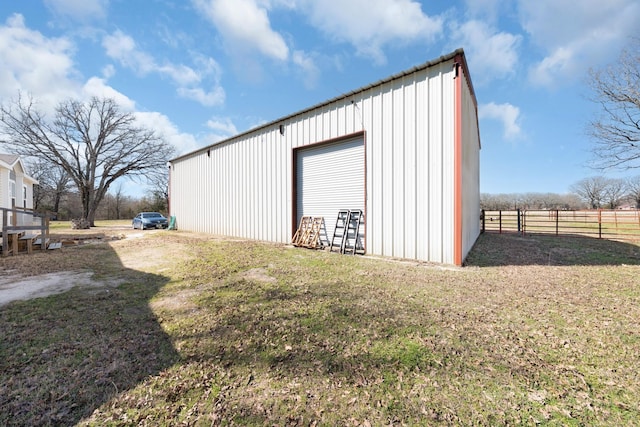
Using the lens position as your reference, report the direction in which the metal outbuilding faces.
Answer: facing the viewer and to the left of the viewer

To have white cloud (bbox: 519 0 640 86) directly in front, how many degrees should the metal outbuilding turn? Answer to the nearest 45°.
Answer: approximately 135° to its left

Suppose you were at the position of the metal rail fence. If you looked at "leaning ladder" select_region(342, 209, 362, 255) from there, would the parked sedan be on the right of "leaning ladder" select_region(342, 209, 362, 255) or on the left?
right

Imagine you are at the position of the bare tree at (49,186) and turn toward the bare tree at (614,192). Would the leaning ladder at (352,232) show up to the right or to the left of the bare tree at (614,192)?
right

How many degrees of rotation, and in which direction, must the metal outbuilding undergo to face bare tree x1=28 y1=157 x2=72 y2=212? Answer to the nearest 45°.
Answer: approximately 90° to its right

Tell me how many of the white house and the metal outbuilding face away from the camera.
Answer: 0

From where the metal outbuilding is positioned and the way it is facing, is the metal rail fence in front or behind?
behind

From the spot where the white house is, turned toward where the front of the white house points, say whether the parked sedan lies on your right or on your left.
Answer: on your left

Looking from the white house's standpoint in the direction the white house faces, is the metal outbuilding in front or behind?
in front
